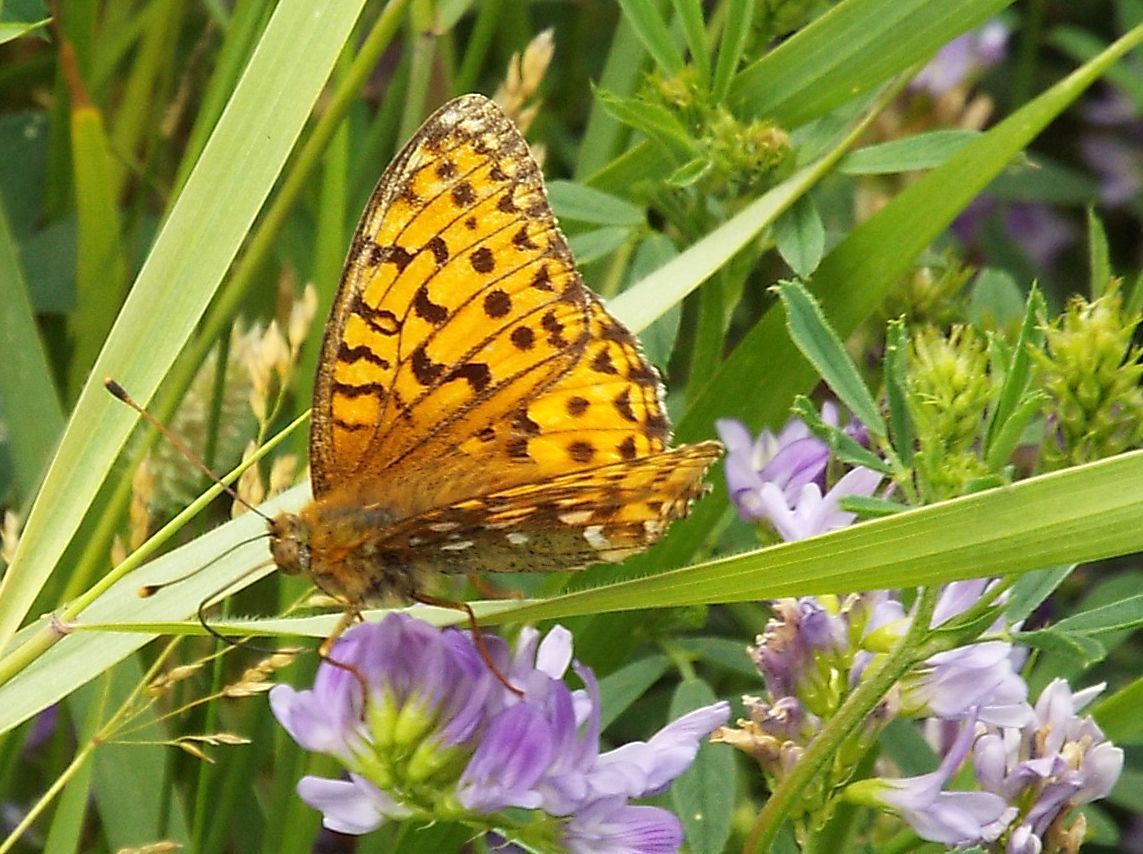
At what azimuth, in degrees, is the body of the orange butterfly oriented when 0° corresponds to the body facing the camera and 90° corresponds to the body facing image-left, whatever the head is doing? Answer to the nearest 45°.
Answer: approximately 90°
